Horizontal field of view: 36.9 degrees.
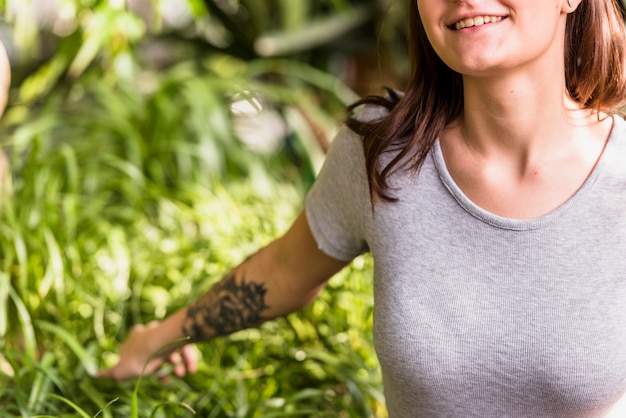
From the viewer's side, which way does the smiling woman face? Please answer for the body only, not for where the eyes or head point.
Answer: toward the camera

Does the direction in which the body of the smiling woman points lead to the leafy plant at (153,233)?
no
